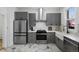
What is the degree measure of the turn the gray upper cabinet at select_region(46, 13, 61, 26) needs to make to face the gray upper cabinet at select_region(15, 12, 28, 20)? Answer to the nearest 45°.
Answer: approximately 90° to its right

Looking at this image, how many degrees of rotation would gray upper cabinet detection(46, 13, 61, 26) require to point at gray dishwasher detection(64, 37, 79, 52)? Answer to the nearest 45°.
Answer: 0° — it already faces it

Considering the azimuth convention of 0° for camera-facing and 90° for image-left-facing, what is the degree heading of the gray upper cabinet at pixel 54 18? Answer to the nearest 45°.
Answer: approximately 0°

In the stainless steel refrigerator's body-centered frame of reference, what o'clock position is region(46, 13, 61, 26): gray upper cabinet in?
The gray upper cabinet is roughly at 9 o'clock from the stainless steel refrigerator.

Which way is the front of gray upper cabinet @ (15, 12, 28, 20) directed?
toward the camera

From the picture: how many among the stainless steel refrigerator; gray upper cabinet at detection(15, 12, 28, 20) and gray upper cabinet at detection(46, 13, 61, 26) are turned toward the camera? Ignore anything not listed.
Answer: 3

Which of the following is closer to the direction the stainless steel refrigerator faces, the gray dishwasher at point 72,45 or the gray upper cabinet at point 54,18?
the gray dishwasher

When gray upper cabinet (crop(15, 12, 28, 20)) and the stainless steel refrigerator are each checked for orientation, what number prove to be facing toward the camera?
2

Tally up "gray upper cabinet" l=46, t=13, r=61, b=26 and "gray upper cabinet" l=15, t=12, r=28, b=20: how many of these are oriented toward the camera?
2
